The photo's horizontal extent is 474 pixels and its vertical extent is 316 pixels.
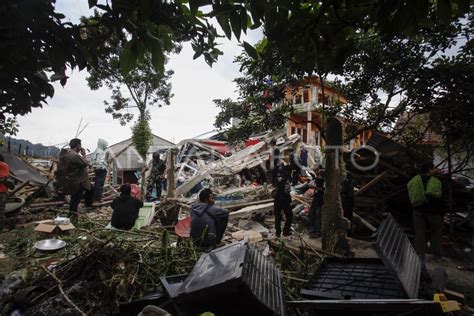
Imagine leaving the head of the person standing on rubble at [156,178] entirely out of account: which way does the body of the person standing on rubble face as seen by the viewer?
away from the camera

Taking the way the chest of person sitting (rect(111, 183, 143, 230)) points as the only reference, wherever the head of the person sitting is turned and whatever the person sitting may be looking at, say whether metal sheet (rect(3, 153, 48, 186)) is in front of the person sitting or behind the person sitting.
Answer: in front

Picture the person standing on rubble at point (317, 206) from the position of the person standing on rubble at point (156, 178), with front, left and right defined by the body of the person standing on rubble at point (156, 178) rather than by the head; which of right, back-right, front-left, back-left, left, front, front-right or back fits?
back-right

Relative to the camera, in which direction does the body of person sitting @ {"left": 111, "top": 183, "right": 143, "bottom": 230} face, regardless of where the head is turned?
away from the camera

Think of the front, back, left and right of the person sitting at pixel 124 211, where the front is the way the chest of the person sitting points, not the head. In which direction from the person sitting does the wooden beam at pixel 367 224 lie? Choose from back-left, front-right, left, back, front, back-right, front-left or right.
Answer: right

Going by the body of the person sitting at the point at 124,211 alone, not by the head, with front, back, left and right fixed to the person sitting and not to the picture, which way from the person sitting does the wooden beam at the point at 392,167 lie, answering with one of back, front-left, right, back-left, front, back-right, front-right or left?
right

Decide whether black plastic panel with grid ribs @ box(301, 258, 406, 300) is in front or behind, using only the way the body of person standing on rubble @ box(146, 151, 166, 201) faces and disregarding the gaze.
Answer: behind

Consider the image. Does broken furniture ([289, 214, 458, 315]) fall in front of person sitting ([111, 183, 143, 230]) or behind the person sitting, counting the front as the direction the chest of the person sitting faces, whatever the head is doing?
behind

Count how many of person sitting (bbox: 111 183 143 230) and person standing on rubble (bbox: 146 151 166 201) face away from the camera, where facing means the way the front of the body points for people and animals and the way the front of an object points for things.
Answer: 2
